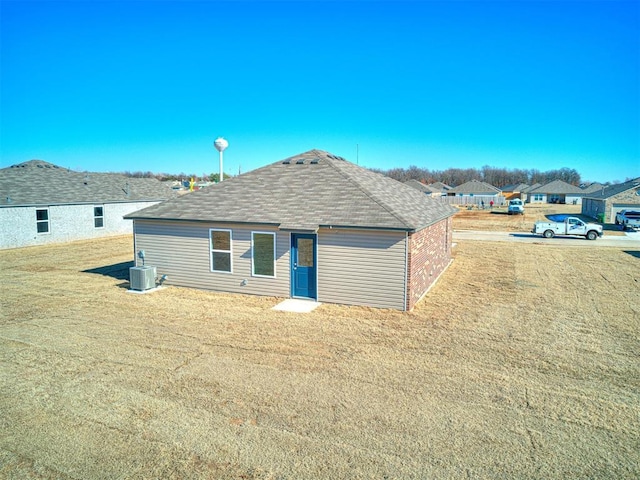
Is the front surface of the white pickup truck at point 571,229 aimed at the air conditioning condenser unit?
no

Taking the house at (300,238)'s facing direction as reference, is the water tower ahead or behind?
ahead

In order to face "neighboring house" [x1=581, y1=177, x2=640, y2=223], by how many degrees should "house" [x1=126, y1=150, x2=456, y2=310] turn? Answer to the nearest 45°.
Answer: approximately 45° to its right

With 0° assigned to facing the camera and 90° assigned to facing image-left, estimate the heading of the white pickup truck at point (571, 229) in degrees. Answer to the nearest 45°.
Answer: approximately 270°

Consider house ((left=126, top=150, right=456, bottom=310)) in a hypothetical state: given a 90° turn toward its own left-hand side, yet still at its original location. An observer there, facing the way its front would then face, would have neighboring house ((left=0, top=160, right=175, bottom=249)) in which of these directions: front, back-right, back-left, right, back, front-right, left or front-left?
front-right

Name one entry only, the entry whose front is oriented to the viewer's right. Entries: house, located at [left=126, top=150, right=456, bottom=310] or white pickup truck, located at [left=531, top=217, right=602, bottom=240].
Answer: the white pickup truck

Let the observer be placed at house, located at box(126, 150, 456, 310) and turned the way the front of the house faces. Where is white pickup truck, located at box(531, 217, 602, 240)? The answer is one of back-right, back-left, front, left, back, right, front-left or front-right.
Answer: front-right

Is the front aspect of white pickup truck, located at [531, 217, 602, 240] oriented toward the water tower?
no

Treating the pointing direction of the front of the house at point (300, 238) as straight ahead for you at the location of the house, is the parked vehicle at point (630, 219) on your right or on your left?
on your right

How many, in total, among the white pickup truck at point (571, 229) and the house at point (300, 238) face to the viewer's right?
1

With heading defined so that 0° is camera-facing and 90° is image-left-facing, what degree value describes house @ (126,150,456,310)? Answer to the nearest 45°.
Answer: approximately 180°

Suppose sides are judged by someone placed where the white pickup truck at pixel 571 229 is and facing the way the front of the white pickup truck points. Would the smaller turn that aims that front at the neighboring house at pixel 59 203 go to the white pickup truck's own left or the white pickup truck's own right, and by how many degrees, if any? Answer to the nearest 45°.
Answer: approximately 135° to the white pickup truck's own right

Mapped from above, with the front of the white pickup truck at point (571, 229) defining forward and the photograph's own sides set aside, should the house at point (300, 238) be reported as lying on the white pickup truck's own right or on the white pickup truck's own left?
on the white pickup truck's own right

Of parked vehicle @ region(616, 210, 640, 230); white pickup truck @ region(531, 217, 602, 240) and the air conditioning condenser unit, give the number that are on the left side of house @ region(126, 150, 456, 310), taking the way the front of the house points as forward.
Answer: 1
